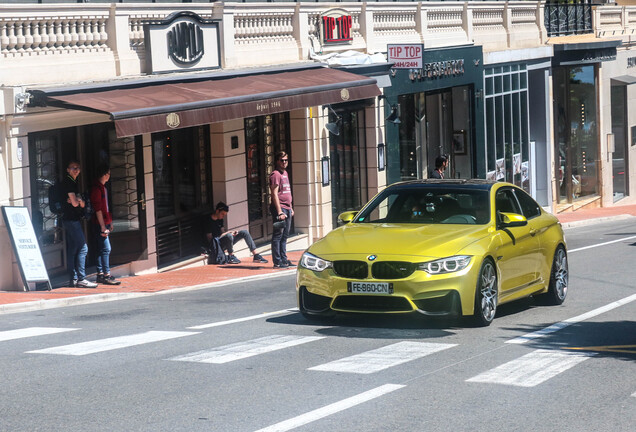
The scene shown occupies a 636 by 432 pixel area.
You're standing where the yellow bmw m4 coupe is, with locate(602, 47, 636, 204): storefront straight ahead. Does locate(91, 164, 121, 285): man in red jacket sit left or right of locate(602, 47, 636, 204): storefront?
left

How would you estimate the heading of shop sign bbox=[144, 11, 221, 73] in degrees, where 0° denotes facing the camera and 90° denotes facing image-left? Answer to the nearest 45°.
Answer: approximately 315°

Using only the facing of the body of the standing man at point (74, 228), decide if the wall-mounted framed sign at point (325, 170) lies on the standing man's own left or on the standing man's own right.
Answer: on the standing man's own left
